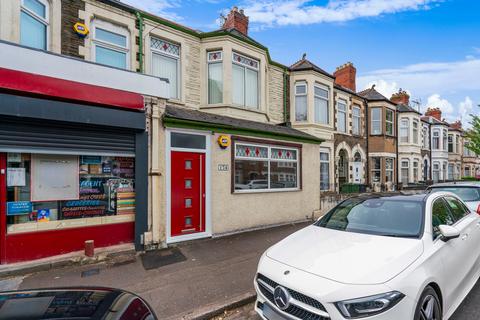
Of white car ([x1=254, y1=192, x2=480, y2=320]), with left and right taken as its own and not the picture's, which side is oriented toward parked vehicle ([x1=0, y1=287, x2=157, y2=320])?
front

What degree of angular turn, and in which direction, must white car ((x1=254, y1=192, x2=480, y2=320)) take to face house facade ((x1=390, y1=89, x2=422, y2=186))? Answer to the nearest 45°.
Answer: approximately 135° to its right

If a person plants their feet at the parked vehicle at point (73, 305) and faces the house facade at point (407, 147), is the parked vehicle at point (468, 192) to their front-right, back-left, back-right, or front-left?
front-right

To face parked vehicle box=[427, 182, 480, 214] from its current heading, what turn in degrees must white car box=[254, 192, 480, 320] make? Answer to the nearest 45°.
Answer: approximately 135° to its right

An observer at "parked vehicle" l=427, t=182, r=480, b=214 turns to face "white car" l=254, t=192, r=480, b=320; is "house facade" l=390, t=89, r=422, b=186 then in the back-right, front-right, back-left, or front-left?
back-right

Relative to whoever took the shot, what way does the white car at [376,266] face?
facing the viewer and to the left of the viewer

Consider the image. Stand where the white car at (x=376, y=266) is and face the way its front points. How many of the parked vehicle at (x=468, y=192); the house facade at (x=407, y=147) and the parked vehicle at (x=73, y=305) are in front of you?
1

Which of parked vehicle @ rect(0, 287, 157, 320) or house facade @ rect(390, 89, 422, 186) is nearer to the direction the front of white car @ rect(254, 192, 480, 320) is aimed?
the parked vehicle
